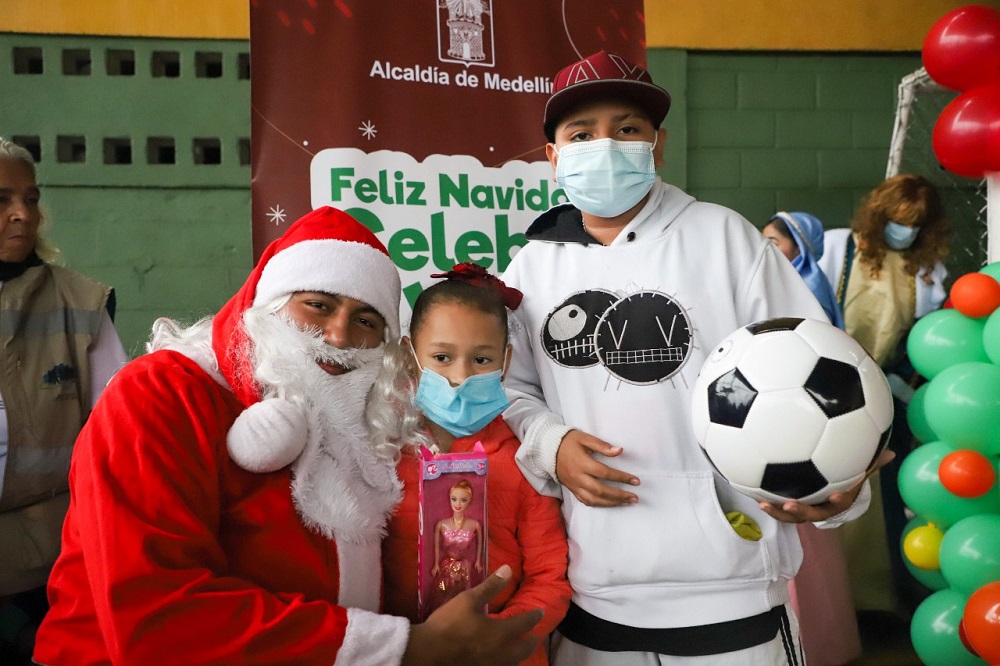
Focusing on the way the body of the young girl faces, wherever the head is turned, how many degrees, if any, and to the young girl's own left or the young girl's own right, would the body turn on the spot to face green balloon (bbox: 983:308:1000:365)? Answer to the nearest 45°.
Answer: approximately 135° to the young girl's own left

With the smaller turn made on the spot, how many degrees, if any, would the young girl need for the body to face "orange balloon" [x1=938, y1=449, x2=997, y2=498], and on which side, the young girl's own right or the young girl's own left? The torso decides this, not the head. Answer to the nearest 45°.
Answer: approximately 135° to the young girl's own left

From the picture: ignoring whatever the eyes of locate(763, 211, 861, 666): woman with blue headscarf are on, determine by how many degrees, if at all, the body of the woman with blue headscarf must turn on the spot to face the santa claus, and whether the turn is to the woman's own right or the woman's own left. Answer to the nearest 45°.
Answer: approximately 45° to the woman's own left

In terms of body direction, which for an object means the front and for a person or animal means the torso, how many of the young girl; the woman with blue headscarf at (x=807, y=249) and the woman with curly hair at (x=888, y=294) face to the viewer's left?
1

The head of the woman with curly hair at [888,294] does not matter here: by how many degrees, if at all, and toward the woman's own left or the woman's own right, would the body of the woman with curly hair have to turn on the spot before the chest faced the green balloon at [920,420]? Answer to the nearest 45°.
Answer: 0° — they already face it

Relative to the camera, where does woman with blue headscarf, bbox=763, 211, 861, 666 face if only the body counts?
to the viewer's left

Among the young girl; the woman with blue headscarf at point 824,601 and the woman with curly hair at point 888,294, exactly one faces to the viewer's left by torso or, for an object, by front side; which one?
the woman with blue headscarf
